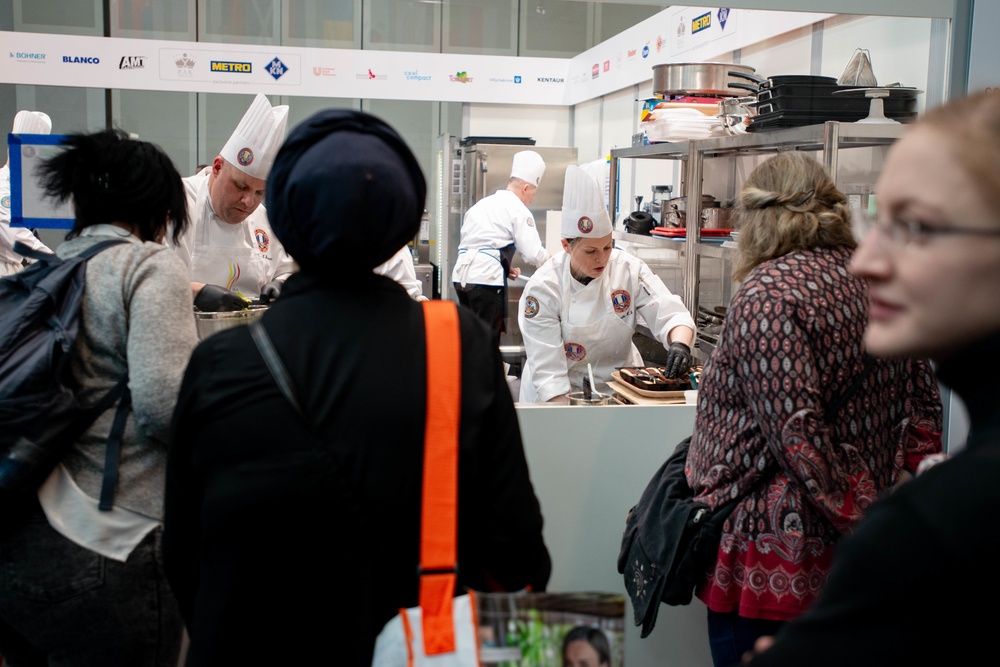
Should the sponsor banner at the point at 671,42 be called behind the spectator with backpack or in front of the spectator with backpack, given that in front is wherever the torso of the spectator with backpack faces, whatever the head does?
in front

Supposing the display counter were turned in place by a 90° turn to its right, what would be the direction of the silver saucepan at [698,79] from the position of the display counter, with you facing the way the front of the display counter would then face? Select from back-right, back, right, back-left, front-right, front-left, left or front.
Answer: right

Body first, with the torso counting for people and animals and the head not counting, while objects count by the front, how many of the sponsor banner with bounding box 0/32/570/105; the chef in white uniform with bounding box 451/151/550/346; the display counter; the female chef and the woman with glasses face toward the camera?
3

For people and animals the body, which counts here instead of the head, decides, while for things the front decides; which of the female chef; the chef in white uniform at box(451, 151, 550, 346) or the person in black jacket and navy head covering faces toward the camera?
the female chef

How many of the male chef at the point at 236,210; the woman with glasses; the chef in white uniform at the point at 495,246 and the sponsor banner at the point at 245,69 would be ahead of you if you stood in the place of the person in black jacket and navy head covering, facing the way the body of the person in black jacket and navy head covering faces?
3

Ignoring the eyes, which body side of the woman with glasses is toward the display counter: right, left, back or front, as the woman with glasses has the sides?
right

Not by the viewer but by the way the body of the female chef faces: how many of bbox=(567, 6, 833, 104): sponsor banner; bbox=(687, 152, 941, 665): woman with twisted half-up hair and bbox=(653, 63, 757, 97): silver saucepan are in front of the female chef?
1

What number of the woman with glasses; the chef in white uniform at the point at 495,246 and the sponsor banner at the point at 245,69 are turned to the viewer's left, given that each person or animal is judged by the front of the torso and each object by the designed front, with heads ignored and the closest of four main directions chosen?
1

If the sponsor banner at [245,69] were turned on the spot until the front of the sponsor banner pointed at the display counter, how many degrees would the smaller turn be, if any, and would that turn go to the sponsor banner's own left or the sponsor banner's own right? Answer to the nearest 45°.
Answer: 0° — it already faces it

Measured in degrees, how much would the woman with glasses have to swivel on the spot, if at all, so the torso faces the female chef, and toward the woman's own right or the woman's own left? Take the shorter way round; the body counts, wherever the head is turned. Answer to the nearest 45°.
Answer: approximately 90° to the woman's own right

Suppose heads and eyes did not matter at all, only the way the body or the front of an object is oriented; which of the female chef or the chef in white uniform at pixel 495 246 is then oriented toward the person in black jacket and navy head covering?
the female chef

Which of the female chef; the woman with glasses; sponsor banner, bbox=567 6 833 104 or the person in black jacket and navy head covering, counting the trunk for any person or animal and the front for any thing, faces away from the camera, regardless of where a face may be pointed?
the person in black jacket and navy head covering

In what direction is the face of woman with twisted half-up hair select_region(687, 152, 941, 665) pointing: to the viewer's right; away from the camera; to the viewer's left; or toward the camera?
away from the camera

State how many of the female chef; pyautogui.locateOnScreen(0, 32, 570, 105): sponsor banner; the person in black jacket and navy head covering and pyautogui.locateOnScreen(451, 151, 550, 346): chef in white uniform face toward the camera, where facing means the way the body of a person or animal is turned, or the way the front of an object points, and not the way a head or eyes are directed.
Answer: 2

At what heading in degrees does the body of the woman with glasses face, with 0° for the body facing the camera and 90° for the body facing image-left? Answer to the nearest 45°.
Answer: approximately 90°

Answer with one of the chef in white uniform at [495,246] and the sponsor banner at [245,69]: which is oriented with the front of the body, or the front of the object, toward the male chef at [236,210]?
the sponsor banner
